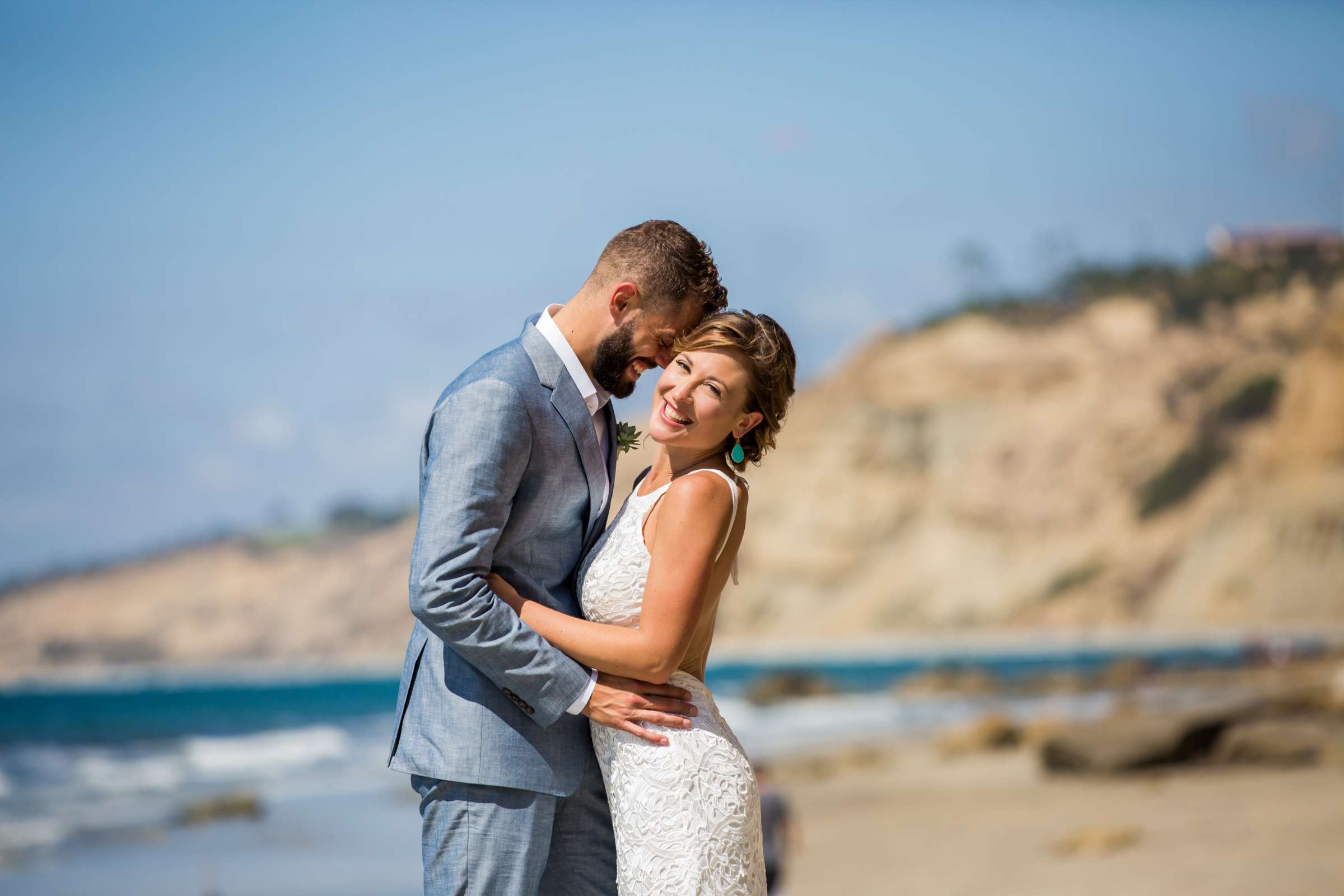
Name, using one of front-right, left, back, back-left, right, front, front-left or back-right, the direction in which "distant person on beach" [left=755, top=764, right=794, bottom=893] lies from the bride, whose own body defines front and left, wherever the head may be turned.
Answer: right

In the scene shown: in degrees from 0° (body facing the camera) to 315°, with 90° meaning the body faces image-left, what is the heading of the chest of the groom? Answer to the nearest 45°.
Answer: approximately 270°

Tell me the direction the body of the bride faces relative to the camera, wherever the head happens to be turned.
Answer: to the viewer's left

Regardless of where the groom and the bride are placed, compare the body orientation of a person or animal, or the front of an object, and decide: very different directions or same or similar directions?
very different directions

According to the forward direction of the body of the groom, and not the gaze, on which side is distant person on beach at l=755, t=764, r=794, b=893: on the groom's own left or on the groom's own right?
on the groom's own left

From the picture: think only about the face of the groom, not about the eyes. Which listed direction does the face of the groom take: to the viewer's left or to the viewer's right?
to the viewer's right
